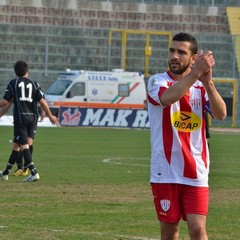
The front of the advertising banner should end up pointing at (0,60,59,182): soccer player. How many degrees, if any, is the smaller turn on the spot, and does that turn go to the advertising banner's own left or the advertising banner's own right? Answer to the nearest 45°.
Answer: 0° — it already faces them

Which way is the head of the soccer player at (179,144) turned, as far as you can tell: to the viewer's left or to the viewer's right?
to the viewer's left

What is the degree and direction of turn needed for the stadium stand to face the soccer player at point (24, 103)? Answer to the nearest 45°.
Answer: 0° — it already faces them

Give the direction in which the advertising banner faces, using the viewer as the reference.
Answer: facing the viewer

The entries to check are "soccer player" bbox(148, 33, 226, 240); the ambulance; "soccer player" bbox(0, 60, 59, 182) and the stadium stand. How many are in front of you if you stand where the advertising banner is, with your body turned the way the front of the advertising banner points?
2

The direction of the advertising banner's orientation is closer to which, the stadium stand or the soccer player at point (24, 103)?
the soccer player

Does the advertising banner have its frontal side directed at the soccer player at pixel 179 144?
yes

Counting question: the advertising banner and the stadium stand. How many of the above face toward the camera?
2

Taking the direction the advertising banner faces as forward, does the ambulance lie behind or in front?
behind

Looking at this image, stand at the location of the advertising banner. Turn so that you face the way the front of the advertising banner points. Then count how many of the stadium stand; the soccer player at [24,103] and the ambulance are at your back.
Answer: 2

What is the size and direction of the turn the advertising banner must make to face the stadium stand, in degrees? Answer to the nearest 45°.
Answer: approximately 180°

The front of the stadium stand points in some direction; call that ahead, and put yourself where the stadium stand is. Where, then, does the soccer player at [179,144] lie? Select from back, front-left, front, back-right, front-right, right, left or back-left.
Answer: front

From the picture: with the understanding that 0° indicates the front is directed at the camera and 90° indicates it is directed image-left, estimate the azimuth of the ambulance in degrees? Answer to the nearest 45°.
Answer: approximately 45°
